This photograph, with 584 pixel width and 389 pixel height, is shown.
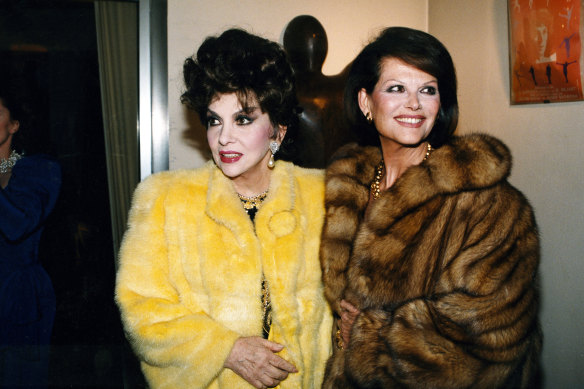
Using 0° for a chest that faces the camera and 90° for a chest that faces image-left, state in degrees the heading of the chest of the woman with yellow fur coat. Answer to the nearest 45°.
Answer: approximately 315°

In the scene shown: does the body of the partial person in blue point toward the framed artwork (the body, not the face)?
no

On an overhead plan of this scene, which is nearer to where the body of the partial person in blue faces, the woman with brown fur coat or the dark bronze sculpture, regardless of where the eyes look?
the woman with brown fur coat

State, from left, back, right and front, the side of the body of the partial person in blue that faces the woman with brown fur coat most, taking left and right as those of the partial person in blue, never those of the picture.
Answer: left

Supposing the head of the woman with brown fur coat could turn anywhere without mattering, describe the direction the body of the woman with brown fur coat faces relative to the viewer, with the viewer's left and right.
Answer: facing the viewer and to the left of the viewer

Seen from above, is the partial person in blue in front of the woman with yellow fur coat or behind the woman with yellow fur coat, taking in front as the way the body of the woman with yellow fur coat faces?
behind

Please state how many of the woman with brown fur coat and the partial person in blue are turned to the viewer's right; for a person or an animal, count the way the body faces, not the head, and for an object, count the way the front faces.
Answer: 0

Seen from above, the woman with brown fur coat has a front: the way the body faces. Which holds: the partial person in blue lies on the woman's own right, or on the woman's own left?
on the woman's own right

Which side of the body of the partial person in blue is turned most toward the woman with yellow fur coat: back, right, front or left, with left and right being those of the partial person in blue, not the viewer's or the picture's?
left

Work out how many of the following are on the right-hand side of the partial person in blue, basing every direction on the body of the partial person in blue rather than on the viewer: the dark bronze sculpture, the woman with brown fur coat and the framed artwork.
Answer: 0

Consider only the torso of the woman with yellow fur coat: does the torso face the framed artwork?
no
